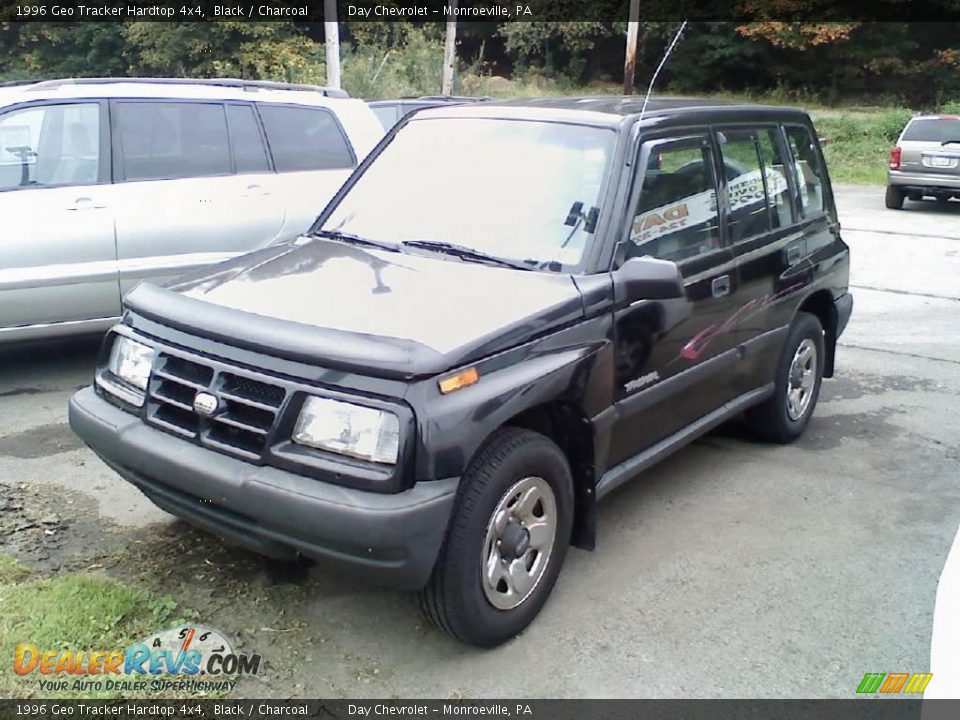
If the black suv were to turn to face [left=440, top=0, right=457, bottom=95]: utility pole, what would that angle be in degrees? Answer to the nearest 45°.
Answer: approximately 135° to its right

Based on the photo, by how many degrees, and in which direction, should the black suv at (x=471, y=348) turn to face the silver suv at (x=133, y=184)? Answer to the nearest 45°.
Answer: approximately 90° to its right

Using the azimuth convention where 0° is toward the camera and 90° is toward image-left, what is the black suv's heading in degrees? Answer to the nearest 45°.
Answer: approximately 45°
